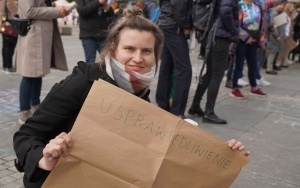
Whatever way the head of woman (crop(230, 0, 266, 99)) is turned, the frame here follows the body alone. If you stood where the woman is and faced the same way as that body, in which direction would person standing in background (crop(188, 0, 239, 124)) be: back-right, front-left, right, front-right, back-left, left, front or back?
front-right

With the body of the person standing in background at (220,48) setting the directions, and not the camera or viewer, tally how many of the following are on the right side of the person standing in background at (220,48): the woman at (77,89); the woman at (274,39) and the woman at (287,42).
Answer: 1

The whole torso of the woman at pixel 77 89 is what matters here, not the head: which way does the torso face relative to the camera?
toward the camera

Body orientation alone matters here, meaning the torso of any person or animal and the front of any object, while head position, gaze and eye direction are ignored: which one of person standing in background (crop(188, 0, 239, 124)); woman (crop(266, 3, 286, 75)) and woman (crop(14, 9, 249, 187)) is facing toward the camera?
woman (crop(14, 9, 249, 187))

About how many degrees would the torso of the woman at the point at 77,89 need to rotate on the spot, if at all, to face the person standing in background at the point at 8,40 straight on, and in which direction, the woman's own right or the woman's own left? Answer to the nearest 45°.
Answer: approximately 180°

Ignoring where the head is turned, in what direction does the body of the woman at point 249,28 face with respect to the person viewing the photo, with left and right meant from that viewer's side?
facing the viewer and to the right of the viewer

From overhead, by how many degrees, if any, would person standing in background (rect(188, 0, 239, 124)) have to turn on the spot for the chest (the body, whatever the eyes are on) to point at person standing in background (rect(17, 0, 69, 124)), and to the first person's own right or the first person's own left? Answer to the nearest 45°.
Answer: approximately 135° to the first person's own right
